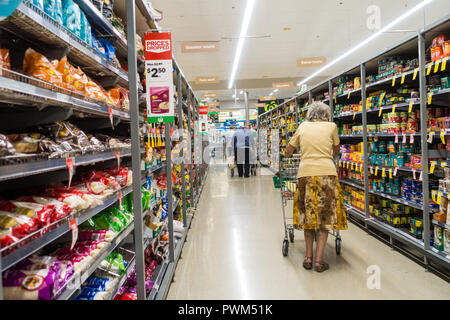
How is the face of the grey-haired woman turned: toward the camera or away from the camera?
away from the camera

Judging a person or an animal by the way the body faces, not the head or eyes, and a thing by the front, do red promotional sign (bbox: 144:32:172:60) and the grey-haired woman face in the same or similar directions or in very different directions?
very different directions

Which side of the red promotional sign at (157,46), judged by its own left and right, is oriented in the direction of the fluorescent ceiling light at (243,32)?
back

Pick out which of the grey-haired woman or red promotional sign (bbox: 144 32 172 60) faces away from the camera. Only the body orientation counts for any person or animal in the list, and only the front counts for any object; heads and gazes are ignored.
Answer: the grey-haired woman

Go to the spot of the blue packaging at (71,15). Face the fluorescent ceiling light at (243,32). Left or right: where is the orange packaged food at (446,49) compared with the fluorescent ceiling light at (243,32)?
right

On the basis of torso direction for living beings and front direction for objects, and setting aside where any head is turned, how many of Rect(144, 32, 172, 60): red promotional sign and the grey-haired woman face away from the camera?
1

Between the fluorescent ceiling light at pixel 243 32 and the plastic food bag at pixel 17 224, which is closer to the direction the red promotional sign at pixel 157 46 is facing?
the plastic food bag

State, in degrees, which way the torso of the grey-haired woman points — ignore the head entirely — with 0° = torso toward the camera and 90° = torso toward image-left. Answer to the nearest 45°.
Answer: approximately 180°

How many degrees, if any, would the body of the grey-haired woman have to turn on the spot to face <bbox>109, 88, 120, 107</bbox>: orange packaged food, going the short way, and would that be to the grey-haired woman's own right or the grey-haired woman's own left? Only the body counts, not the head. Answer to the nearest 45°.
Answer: approximately 135° to the grey-haired woman's own left

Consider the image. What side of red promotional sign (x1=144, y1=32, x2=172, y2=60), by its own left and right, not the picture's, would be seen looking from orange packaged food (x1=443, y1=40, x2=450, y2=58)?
left
